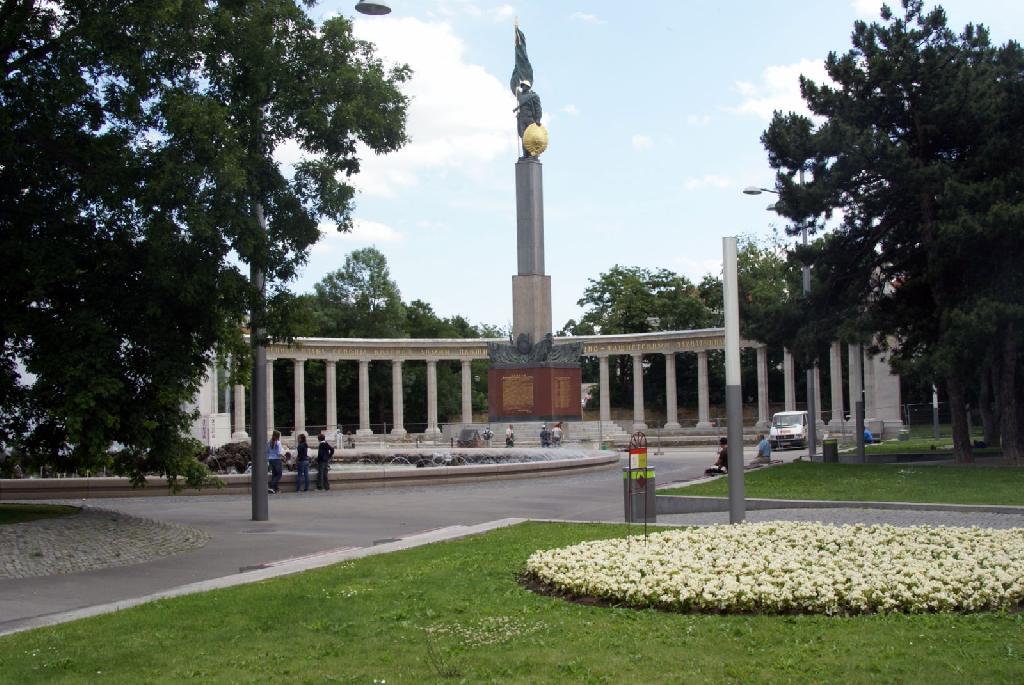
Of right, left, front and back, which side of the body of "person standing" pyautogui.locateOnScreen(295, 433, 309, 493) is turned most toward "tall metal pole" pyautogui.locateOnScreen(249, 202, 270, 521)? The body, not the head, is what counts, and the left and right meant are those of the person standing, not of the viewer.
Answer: back

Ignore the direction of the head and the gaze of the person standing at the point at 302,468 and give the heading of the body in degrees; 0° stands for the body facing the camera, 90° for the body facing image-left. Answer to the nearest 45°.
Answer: approximately 180°

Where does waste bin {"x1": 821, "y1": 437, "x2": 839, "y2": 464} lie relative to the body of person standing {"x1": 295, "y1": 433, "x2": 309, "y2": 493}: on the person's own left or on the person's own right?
on the person's own right

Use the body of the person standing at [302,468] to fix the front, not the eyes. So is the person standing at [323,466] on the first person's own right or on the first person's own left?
on the first person's own right

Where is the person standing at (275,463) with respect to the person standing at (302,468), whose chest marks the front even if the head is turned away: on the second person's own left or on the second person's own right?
on the second person's own left

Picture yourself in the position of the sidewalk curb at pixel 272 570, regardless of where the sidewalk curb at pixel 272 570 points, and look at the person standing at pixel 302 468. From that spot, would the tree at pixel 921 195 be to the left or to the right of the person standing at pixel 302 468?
right
